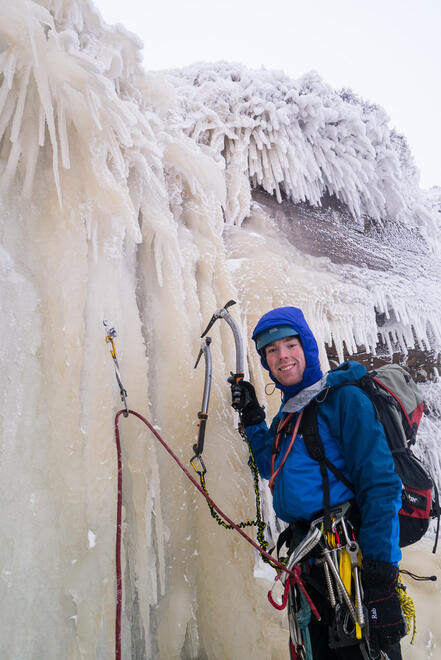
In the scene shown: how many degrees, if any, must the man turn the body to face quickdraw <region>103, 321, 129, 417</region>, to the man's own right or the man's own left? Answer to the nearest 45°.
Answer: approximately 45° to the man's own right

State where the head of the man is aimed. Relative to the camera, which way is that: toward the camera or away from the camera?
toward the camera

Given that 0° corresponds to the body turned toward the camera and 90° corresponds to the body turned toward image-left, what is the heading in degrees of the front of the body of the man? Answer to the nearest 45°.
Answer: approximately 45°
